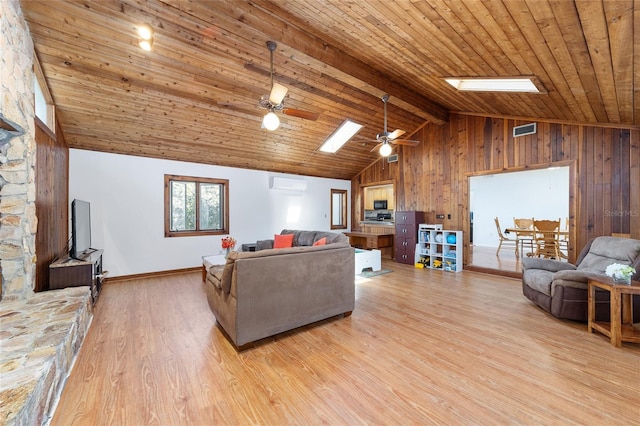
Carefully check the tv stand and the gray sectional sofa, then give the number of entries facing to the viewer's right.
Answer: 1

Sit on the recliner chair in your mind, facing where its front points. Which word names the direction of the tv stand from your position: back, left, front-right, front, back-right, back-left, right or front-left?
front

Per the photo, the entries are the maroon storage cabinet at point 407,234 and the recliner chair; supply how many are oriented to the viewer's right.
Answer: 0

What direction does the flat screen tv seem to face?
to the viewer's right

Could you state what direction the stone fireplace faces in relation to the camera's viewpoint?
facing to the right of the viewer

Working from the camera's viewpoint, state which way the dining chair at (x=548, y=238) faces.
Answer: facing away from the viewer

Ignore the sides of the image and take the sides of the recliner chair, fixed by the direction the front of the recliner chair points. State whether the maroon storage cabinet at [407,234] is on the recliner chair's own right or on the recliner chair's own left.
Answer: on the recliner chair's own right

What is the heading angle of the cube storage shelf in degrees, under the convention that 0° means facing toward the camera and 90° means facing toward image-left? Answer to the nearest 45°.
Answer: approximately 45°

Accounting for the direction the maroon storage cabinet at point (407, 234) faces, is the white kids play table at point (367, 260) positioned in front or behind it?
in front

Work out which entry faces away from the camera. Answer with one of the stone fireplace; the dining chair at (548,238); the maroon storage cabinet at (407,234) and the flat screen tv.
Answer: the dining chair

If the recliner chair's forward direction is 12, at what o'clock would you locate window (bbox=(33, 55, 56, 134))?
The window is roughly at 12 o'clock from the recliner chair.

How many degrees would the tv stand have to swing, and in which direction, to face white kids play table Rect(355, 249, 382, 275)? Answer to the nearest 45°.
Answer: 0° — it already faces it

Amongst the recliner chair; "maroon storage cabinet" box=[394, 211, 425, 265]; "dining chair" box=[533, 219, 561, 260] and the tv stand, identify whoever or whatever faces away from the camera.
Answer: the dining chair

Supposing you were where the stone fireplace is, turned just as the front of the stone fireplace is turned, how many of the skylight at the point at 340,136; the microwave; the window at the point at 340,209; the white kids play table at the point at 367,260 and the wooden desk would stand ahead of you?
5

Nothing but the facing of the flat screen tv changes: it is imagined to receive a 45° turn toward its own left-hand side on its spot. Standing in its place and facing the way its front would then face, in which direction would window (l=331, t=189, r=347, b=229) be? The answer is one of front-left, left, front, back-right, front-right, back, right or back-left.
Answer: front-right

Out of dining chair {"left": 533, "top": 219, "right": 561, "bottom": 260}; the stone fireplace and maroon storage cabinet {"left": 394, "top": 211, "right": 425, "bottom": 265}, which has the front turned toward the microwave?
the stone fireplace

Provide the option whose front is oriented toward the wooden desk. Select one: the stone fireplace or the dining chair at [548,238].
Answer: the stone fireplace

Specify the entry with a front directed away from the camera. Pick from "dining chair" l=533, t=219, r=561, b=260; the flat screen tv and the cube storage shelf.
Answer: the dining chair

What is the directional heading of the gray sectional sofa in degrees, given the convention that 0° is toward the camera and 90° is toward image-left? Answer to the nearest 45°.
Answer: approximately 135°

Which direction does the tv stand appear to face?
to the viewer's right

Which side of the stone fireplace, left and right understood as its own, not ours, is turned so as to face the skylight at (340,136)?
front
